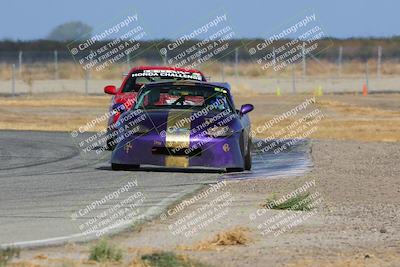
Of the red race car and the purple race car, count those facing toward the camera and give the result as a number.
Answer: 2

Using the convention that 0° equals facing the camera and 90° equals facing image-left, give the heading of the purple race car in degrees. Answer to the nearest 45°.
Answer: approximately 0°

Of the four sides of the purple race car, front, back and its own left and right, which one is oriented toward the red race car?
back

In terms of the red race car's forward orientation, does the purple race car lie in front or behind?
in front

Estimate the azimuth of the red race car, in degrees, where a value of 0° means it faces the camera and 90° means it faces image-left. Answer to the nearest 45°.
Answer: approximately 0°
